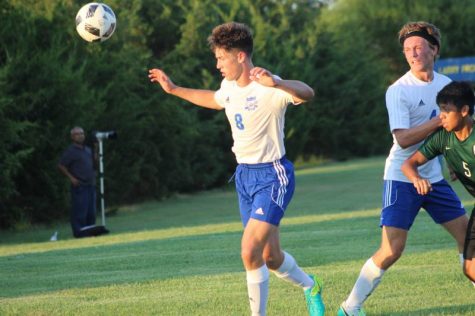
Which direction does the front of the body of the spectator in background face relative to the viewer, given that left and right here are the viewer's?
facing the viewer and to the right of the viewer

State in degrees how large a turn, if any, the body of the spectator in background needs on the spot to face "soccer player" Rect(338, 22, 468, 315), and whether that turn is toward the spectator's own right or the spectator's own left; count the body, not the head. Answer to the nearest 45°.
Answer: approximately 45° to the spectator's own right

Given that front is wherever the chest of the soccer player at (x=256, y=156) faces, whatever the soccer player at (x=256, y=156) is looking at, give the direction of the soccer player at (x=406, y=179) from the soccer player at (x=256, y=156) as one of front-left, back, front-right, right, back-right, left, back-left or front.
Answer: back-left

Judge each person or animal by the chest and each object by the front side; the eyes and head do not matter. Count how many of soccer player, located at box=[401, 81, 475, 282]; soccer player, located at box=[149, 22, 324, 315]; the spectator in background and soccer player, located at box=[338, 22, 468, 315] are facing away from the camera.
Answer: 0

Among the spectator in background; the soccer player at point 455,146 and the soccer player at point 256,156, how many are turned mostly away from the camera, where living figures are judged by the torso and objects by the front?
0

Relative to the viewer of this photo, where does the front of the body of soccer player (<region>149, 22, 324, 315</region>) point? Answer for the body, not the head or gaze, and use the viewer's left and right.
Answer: facing the viewer and to the left of the viewer

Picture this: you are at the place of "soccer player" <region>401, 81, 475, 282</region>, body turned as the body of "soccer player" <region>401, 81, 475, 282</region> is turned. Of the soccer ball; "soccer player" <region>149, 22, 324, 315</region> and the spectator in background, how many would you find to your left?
0

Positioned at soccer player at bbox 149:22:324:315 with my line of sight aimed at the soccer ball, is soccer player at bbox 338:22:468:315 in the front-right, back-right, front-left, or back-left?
back-right

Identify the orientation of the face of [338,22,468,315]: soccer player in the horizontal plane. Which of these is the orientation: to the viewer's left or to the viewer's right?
to the viewer's left

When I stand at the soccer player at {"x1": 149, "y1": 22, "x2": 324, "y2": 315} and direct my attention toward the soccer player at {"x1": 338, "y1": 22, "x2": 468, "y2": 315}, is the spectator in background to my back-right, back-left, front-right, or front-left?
back-left

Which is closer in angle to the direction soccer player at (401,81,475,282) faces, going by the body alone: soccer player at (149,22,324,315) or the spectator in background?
the soccer player

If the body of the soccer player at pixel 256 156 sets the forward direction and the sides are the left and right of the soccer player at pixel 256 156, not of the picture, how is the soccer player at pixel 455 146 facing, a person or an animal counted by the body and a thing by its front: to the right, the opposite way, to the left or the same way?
the same way

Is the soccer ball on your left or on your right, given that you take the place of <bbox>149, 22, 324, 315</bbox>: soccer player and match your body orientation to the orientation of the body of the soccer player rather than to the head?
on your right

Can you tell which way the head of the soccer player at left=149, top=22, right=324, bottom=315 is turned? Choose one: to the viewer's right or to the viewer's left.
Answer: to the viewer's left
